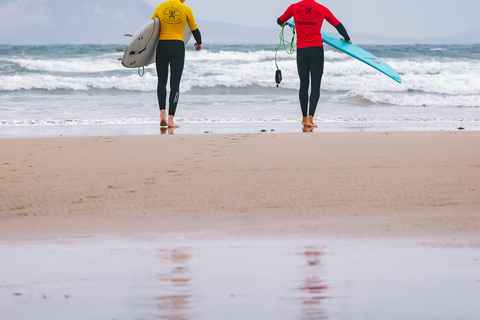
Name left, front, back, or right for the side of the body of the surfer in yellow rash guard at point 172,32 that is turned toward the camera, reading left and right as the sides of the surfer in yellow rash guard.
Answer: back

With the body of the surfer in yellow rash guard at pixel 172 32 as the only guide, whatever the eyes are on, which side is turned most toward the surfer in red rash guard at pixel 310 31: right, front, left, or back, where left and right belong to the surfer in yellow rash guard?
right
